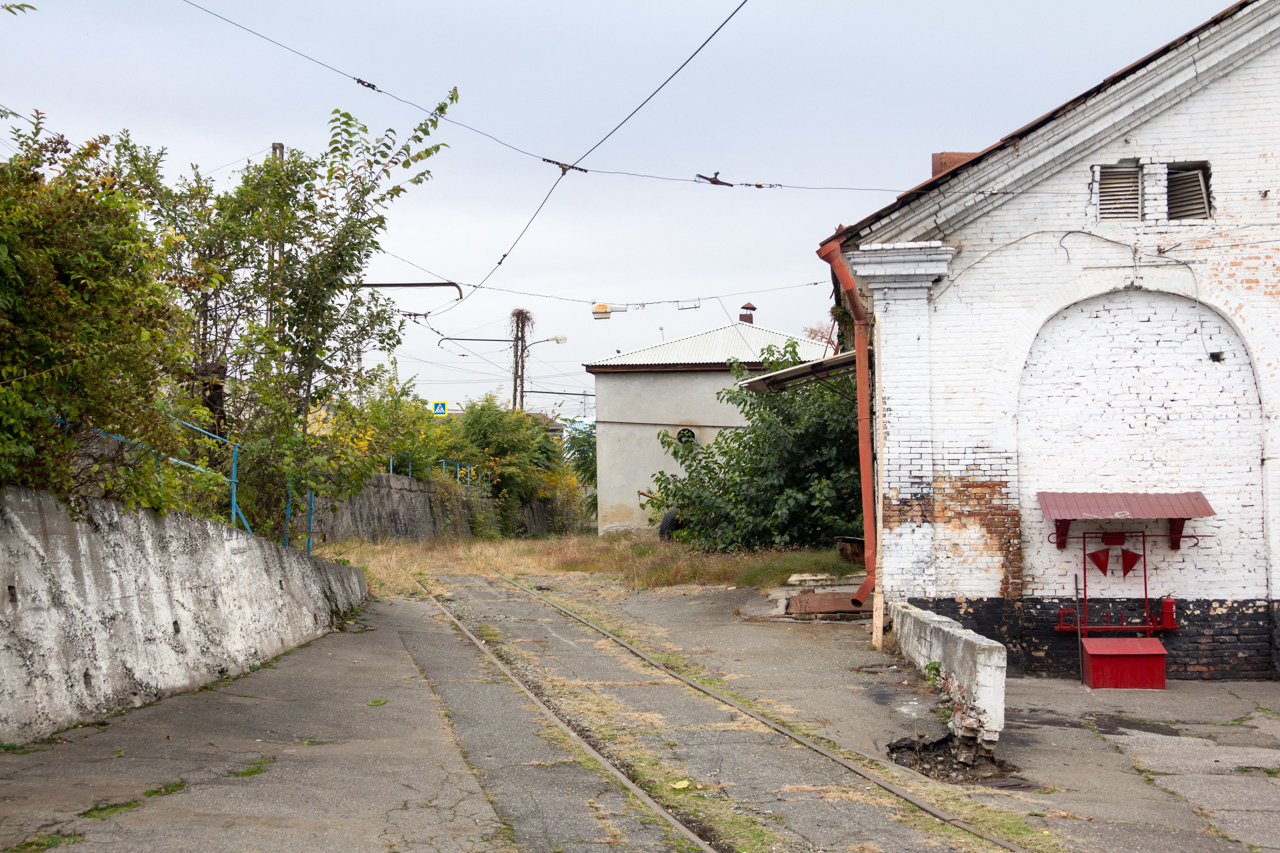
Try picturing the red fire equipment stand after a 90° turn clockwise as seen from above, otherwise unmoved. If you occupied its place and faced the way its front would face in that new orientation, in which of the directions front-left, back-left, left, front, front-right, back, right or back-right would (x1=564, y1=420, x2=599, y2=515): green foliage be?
front-right

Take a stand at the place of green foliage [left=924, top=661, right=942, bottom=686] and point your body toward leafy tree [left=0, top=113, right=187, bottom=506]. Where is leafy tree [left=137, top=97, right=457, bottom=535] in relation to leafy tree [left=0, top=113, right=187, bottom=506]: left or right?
right

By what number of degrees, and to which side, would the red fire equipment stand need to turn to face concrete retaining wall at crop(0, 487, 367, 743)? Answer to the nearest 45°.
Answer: approximately 45° to its right

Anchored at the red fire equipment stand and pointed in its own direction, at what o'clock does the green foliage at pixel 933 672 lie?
The green foliage is roughly at 1 o'clock from the red fire equipment stand.

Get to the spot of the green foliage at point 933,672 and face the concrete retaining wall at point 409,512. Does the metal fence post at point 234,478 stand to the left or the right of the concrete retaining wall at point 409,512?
left

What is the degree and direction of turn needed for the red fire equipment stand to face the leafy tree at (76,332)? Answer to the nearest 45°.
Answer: approximately 45° to its right

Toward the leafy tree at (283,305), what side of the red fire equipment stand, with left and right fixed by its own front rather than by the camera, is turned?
right

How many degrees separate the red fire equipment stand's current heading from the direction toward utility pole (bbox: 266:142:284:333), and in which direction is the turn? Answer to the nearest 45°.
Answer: approximately 90° to its right

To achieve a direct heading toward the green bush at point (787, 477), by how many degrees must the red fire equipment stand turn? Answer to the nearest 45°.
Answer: approximately 135° to its right
